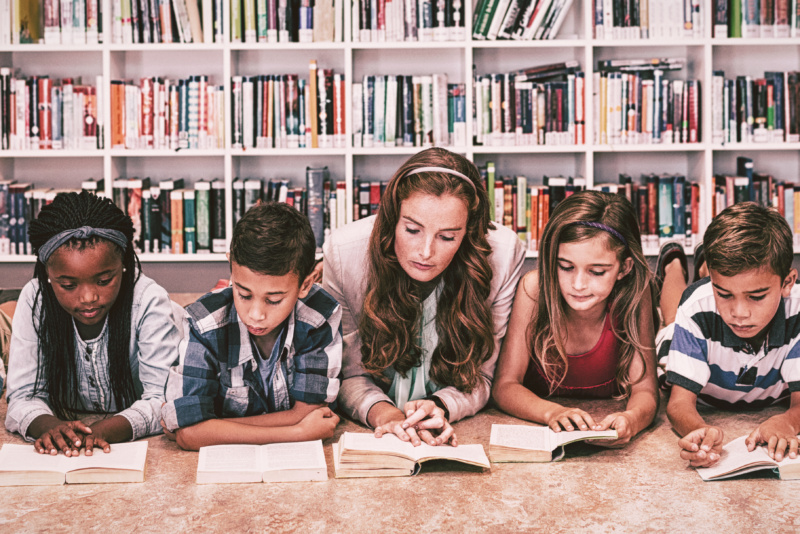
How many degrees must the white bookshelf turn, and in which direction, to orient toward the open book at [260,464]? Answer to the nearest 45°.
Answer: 0° — it already faces it

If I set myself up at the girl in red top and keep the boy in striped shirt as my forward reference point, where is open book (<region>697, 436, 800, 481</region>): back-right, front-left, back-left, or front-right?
front-right

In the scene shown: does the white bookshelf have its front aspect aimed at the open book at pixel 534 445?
yes

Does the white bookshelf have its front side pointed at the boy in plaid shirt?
yes

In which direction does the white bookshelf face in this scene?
toward the camera

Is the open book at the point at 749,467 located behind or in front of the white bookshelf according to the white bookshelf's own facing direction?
in front

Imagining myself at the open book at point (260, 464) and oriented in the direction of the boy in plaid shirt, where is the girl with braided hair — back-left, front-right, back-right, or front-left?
front-left

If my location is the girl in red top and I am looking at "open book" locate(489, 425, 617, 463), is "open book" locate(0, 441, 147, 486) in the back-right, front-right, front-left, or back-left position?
front-right

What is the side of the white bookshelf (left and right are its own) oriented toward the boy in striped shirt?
front

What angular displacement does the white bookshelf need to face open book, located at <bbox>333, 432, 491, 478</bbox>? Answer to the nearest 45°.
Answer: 0° — it already faces it

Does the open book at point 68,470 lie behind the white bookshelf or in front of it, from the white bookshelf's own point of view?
in front
